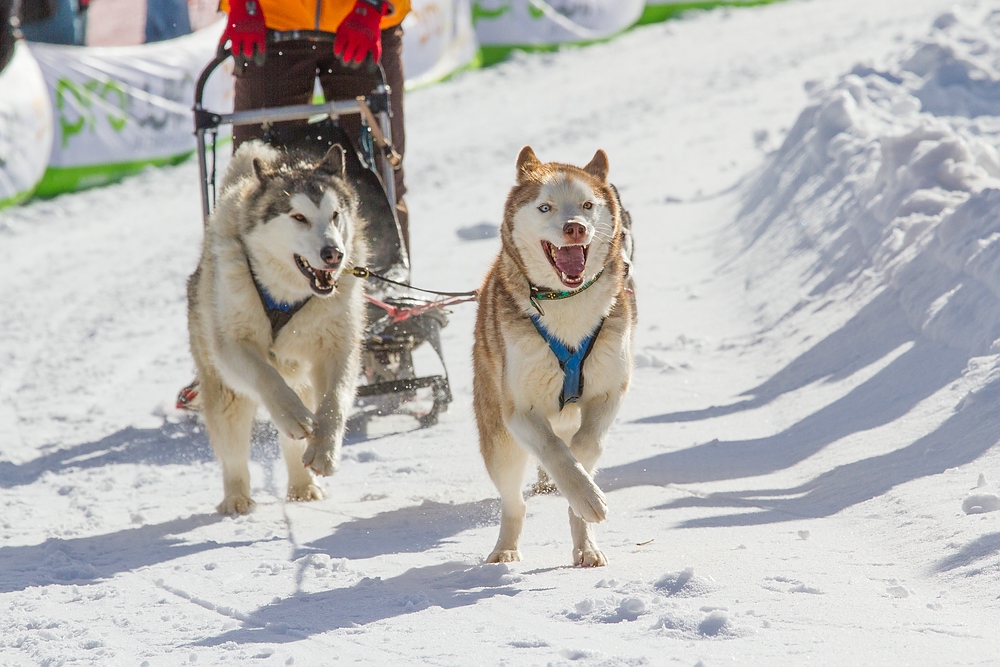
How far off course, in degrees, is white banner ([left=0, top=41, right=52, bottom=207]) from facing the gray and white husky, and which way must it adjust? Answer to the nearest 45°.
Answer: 0° — it already faces it

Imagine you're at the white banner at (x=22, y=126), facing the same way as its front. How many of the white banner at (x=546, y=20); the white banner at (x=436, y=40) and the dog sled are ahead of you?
1

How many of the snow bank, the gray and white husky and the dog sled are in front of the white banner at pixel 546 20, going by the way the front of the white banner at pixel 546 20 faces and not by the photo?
3

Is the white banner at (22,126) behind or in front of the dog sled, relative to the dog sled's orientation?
behind

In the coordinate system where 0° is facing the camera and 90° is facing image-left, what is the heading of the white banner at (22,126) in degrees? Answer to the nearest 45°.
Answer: approximately 0°

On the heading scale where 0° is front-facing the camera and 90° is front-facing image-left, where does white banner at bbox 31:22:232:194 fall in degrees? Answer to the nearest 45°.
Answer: approximately 0°

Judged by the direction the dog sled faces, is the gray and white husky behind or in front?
in front

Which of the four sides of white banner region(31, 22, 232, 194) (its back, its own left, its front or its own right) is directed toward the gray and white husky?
front

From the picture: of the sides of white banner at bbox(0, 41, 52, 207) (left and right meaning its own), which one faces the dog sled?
front
